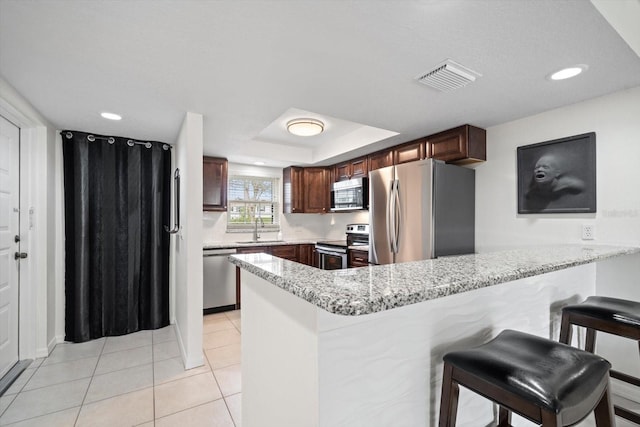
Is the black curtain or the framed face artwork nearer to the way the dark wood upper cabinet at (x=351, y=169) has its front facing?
the black curtain

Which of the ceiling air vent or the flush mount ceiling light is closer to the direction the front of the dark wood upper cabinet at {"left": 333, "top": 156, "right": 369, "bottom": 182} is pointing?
the flush mount ceiling light

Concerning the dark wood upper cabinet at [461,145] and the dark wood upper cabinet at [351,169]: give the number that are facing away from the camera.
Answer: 0

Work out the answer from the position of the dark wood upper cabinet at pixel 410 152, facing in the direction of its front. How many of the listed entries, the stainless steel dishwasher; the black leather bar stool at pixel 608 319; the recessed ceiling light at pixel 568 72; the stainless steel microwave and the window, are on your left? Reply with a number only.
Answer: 2

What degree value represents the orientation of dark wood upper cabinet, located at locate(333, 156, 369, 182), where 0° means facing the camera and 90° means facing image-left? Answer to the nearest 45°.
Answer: approximately 45°

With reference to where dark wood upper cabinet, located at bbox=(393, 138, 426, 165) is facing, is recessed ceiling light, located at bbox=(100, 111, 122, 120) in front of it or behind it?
in front

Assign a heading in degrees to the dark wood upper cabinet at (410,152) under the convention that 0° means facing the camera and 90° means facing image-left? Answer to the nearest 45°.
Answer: approximately 45°

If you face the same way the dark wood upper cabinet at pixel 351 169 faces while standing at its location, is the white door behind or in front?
in front

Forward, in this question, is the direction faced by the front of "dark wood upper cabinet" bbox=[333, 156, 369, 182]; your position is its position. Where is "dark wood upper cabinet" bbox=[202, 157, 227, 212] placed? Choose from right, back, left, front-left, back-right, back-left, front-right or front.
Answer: front-right

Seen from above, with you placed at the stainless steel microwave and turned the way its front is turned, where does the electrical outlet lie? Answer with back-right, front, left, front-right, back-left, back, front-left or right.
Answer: left
